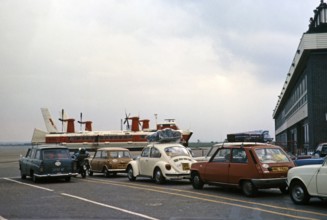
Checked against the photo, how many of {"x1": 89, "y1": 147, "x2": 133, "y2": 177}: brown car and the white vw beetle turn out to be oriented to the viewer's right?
0

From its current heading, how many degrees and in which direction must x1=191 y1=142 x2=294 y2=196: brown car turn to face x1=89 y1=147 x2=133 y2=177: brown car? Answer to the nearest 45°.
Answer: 0° — it already faces it

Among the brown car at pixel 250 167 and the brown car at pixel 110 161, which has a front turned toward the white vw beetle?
the brown car at pixel 250 167

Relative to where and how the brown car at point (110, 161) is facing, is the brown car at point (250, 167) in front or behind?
behind

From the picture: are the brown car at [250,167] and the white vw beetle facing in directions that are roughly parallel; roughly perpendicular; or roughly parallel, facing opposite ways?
roughly parallel

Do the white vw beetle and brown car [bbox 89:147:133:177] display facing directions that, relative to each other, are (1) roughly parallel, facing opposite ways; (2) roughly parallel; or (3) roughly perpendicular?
roughly parallel

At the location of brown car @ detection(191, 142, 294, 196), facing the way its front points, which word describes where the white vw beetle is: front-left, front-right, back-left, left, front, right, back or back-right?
front
